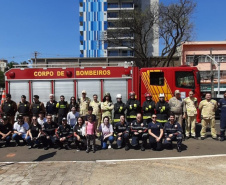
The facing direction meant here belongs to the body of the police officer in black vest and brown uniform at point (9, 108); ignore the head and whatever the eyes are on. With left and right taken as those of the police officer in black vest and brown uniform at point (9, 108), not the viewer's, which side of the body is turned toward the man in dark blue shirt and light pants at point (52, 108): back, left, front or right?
left

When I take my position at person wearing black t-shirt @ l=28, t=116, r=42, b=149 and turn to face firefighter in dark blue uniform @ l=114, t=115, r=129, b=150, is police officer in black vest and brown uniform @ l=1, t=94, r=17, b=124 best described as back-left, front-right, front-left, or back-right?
back-left

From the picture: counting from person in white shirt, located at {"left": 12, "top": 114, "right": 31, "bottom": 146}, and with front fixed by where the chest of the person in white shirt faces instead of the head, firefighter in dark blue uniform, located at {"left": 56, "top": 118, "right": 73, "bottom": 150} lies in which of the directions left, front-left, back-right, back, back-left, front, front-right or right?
front-left

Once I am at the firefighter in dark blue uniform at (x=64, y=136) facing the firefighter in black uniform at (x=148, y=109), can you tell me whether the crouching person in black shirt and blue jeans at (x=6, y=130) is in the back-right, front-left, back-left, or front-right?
back-left

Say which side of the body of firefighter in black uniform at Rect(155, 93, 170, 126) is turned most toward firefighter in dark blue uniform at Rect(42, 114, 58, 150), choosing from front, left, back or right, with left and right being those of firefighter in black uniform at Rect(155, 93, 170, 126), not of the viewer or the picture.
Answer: right

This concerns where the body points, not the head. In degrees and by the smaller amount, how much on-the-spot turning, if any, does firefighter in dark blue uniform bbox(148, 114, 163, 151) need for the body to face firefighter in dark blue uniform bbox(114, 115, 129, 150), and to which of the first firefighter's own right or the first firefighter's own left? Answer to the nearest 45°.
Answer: approximately 90° to the first firefighter's own right

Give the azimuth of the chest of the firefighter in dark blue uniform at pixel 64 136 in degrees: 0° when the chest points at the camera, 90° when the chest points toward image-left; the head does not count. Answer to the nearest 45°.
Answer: approximately 0°

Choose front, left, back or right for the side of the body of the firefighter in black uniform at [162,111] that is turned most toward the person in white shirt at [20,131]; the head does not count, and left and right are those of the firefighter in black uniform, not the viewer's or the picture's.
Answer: right

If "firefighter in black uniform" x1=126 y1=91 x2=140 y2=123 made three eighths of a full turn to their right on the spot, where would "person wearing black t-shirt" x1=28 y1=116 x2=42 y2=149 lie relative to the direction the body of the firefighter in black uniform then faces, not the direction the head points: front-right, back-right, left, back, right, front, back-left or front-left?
front-left

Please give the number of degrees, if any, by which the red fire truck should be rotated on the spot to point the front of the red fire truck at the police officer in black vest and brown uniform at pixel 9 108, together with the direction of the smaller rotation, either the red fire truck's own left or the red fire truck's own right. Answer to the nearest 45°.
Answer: approximately 180°

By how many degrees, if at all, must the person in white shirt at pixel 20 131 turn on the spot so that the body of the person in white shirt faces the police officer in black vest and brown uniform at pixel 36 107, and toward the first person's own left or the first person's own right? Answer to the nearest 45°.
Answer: approximately 135° to the first person's own left

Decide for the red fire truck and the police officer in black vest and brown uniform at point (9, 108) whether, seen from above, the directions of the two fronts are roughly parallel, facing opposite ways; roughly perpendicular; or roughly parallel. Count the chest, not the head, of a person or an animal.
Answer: roughly perpendicular

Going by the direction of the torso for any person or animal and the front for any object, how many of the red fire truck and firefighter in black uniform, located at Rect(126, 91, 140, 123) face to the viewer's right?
1

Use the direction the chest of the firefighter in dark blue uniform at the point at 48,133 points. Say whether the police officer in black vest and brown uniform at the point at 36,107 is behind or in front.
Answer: behind
